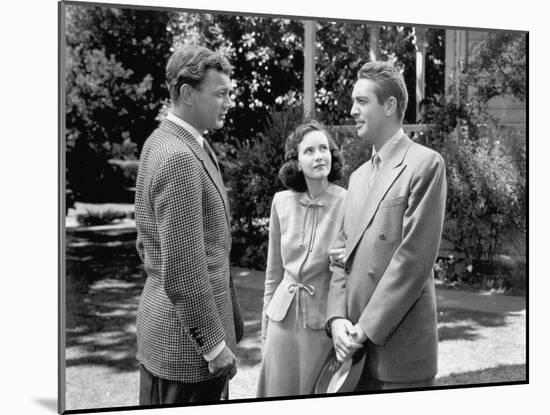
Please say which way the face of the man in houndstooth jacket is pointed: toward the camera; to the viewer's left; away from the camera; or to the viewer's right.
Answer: to the viewer's right

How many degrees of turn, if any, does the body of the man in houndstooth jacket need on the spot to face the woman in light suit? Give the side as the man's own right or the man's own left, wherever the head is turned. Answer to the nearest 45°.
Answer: approximately 45° to the man's own left

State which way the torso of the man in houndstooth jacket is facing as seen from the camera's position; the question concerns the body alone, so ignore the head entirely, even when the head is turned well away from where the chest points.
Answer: to the viewer's right

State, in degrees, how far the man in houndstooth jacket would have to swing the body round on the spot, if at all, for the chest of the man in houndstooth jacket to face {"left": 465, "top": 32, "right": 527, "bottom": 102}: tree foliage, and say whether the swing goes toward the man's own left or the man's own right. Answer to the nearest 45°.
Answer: approximately 45° to the man's own left

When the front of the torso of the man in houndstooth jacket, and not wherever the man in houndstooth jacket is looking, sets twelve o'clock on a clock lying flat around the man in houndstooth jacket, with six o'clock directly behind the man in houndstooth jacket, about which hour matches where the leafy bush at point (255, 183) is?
The leafy bush is roughly at 10 o'clock from the man in houndstooth jacket.
